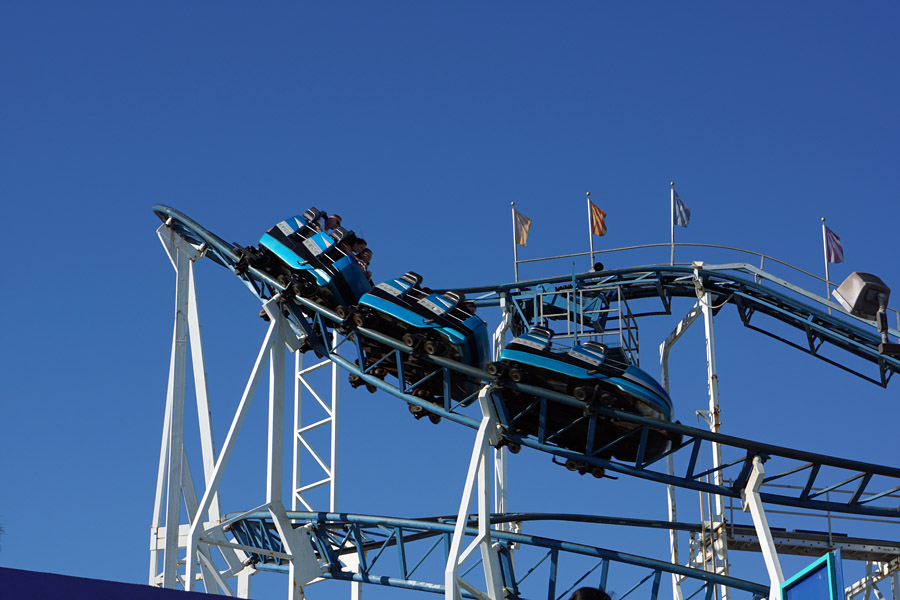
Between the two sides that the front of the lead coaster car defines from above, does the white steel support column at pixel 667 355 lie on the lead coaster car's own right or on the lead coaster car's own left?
on the lead coaster car's own left

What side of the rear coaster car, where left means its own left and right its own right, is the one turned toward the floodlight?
front

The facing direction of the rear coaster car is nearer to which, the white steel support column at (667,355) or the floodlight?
the floodlight

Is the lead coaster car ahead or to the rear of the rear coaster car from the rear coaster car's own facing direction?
ahead

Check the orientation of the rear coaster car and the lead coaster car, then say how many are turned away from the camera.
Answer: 0

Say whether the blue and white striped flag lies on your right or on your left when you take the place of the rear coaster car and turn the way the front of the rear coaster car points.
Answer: on your left

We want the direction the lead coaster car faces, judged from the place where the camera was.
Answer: facing to the right of the viewer

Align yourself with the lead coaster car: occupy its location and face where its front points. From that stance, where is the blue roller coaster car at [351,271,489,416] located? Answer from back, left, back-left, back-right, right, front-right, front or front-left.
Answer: back

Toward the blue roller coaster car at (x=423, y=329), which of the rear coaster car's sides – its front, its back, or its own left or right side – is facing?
front

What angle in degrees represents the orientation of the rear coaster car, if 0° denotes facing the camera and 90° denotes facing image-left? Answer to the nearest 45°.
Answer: approximately 315°
